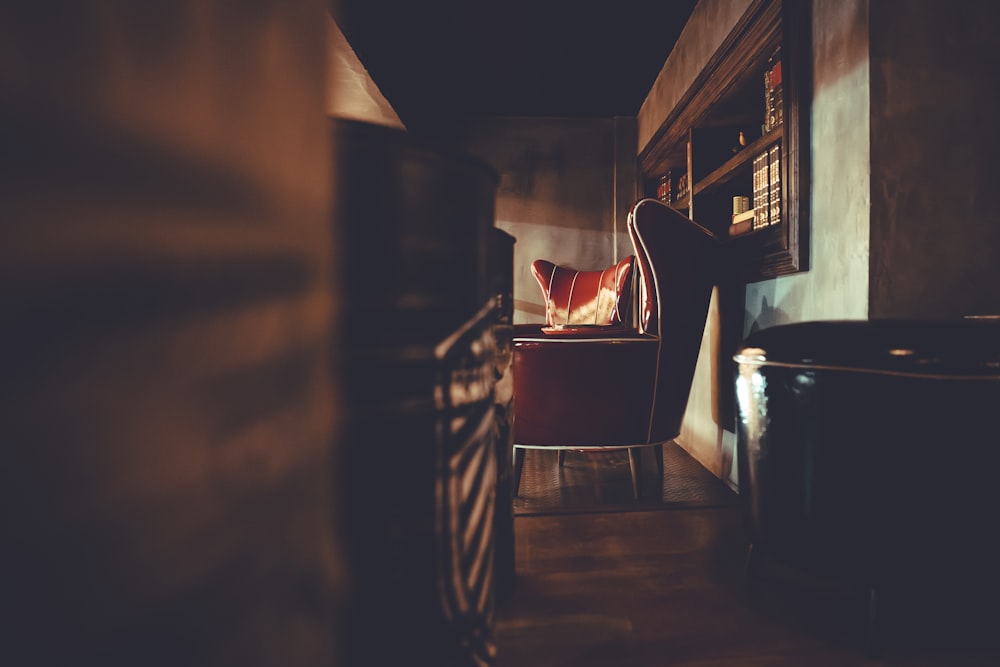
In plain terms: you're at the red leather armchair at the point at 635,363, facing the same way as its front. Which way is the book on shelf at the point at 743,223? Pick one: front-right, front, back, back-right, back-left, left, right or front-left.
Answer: back-right

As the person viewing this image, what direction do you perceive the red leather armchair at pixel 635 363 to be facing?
facing to the left of the viewer
